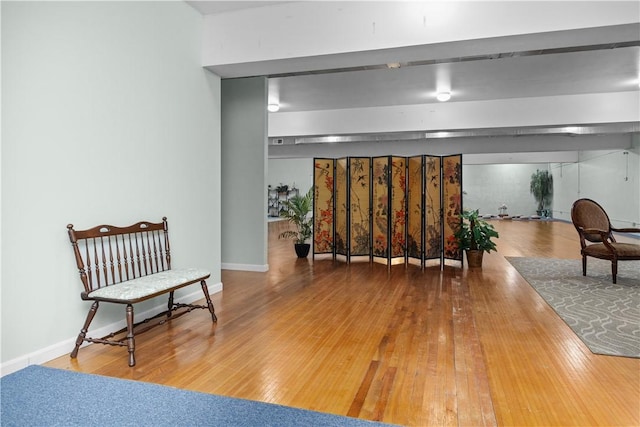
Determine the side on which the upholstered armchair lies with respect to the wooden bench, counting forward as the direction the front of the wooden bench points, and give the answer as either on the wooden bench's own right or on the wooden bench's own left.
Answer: on the wooden bench's own left

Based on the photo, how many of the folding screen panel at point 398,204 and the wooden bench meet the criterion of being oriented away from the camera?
0

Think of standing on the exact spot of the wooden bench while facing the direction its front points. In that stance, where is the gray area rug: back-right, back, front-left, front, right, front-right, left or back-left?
front-left

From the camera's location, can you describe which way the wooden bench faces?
facing the viewer and to the right of the viewer

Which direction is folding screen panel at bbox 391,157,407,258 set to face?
toward the camera

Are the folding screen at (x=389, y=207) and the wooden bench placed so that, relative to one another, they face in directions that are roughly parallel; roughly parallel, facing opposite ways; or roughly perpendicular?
roughly perpendicular

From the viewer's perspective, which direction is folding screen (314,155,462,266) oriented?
toward the camera

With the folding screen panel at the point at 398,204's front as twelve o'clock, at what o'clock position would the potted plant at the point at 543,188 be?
The potted plant is roughly at 7 o'clock from the folding screen panel.

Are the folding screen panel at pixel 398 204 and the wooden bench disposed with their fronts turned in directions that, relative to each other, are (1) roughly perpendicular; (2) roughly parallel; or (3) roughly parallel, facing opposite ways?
roughly perpendicular

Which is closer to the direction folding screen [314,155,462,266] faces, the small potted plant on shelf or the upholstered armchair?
the upholstered armchair

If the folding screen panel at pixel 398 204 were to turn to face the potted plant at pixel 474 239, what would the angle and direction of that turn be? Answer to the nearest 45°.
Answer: approximately 90° to its left
